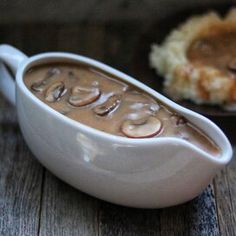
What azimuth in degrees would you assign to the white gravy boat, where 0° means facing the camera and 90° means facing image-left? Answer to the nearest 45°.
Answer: approximately 315°

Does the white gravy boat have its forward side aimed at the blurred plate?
no

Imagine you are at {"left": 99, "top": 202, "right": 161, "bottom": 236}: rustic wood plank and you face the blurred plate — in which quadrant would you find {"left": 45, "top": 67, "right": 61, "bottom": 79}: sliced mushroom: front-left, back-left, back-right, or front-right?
front-left
